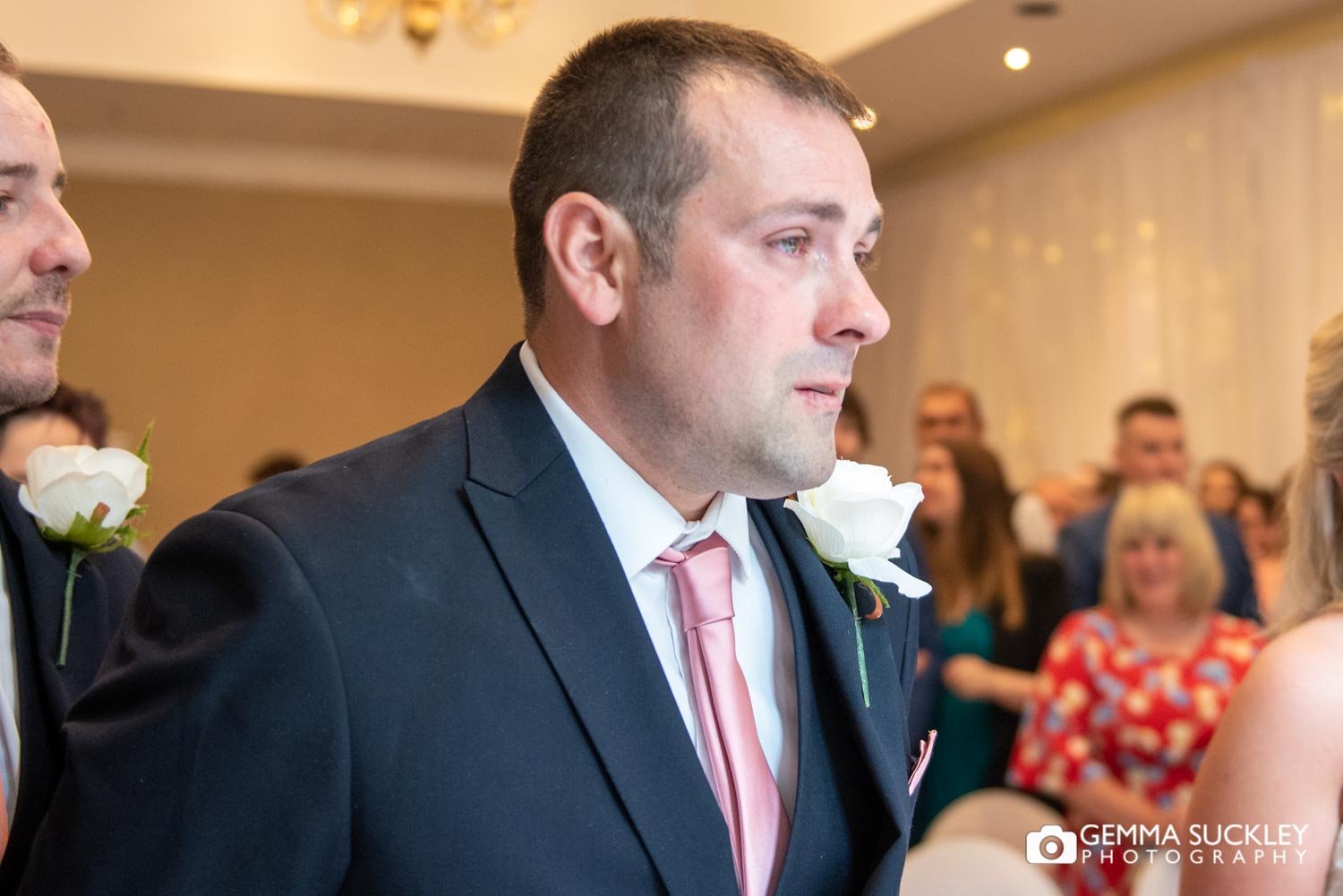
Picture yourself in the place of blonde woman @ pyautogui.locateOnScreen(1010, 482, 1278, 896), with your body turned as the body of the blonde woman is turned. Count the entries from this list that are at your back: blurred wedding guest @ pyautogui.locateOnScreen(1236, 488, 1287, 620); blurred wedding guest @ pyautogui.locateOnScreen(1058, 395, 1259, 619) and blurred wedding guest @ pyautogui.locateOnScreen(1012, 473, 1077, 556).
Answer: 3

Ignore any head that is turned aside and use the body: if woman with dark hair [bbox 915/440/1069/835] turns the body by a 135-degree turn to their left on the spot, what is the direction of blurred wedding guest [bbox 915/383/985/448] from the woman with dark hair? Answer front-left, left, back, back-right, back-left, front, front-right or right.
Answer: left

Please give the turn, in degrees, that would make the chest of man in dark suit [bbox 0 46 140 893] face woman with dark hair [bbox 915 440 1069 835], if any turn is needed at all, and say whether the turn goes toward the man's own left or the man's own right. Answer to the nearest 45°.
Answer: approximately 90° to the man's own left

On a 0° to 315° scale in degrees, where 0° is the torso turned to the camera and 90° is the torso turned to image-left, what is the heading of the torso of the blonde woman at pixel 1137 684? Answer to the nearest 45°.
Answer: approximately 0°

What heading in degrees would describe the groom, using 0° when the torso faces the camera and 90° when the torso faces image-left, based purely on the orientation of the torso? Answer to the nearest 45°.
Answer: approximately 315°

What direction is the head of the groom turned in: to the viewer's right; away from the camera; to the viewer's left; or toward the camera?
to the viewer's right

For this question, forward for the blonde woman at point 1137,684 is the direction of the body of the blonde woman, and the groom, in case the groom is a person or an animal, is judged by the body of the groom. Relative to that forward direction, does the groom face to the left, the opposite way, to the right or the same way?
to the left

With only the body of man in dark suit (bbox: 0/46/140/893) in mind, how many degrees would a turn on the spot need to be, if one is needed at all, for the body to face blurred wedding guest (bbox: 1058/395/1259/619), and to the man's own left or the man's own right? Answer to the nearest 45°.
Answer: approximately 90° to the man's own left
